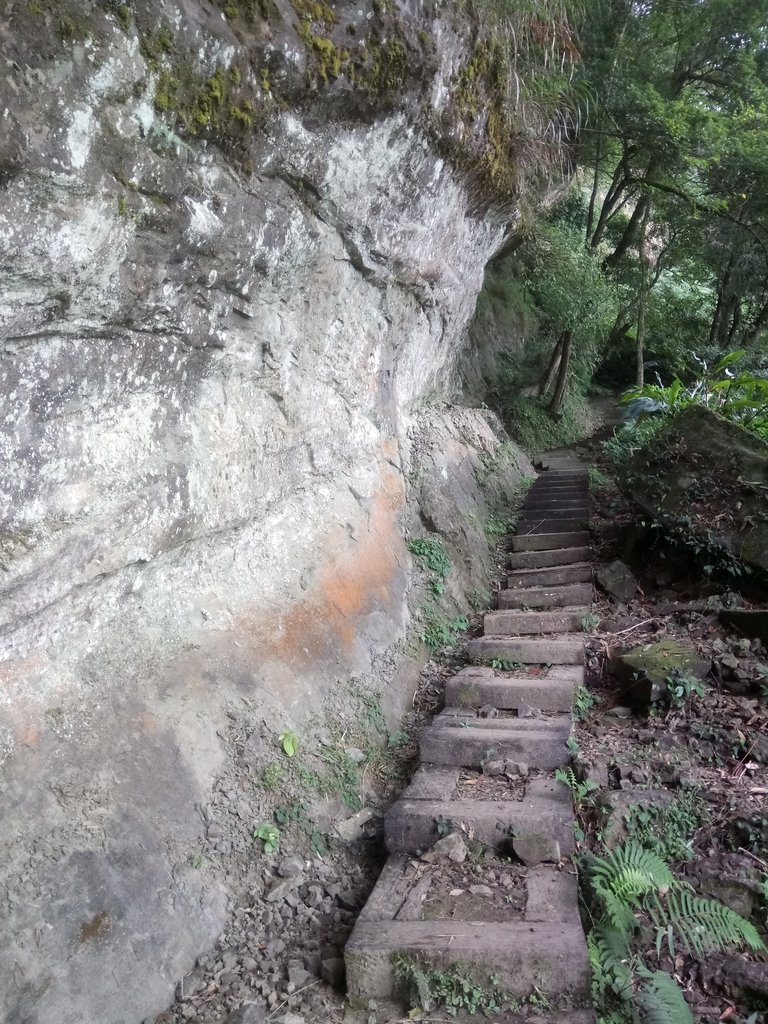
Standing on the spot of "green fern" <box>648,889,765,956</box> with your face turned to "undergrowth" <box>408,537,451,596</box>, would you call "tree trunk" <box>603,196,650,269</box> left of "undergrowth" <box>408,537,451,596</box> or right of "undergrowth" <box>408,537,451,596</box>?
right

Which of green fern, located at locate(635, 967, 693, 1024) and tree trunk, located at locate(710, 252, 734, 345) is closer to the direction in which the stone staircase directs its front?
the green fern

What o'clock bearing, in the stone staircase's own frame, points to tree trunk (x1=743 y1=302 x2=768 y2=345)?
The tree trunk is roughly at 7 o'clock from the stone staircase.

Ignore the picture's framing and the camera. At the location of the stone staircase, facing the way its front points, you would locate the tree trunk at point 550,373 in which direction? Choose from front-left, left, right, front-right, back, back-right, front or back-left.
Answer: back

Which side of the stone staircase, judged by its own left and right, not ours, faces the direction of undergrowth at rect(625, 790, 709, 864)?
left

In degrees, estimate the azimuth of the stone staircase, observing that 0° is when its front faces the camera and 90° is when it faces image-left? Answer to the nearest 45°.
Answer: approximately 0°

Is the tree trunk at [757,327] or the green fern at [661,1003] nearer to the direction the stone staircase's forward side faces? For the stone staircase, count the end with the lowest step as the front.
the green fern

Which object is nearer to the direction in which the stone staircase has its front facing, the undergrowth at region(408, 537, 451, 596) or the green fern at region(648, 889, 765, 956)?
the green fern

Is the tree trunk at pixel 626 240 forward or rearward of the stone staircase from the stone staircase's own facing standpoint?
rearward
